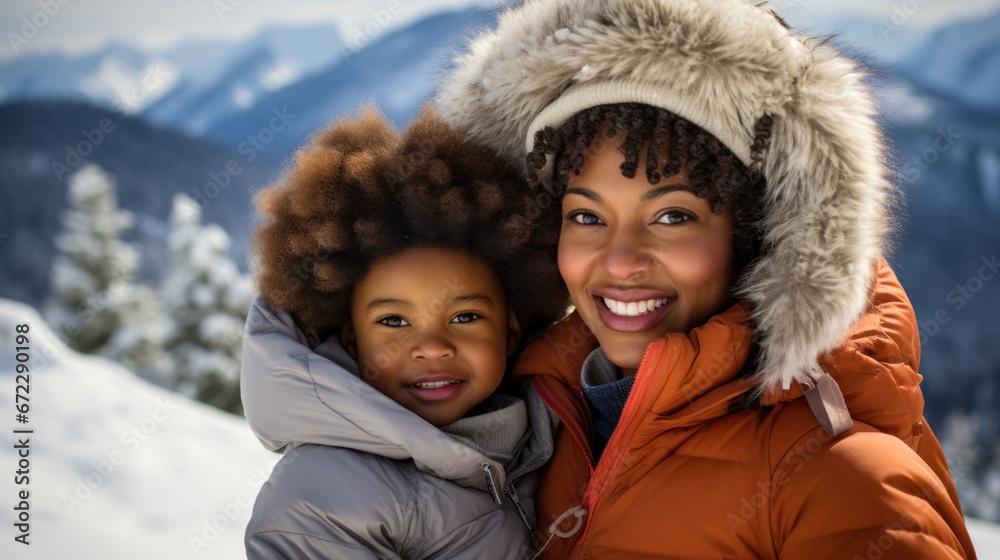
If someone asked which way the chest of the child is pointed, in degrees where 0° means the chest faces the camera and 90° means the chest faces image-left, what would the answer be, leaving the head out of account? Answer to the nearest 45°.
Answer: approximately 315°

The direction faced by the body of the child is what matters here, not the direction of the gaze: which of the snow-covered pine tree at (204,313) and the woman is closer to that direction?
the woman

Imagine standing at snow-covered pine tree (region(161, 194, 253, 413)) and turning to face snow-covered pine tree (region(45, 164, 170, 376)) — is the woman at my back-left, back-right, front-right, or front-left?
back-left

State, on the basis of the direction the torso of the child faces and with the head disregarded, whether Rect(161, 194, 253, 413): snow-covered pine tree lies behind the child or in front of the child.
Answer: behind

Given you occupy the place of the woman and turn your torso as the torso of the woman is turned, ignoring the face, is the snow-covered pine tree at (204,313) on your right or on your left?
on your right

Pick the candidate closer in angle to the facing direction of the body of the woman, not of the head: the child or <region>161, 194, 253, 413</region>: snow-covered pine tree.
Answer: the child

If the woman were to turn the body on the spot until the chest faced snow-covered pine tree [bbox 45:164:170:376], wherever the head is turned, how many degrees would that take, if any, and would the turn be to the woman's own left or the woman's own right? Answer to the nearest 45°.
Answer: approximately 90° to the woman's own right
